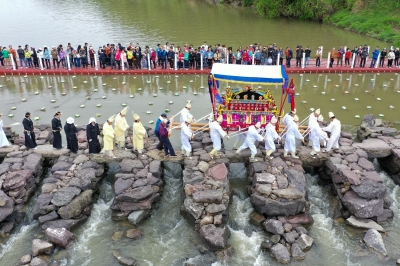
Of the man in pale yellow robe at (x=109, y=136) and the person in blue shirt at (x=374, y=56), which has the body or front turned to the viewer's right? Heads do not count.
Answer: the man in pale yellow robe

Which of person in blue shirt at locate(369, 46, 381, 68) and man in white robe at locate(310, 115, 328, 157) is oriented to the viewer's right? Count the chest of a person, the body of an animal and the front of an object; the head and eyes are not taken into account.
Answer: the man in white robe

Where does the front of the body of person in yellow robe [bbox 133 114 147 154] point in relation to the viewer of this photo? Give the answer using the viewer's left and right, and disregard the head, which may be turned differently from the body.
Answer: facing to the right of the viewer

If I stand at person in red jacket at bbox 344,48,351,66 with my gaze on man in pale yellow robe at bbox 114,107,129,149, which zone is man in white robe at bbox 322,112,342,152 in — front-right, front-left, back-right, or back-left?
front-left

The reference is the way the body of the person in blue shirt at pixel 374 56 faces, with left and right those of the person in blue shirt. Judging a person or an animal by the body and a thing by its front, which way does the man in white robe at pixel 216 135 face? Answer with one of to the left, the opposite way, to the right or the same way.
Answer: to the left

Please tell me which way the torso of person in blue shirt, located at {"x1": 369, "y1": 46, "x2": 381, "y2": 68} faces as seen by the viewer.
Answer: toward the camera

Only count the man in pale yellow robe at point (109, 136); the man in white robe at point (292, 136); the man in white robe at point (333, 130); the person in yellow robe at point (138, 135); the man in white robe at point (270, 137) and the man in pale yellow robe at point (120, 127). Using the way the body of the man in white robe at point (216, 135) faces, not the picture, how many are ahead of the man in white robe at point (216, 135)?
3

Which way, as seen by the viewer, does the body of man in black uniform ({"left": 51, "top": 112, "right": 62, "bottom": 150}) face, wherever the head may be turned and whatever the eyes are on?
to the viewer's right

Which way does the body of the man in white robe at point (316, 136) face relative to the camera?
to the viewer's right

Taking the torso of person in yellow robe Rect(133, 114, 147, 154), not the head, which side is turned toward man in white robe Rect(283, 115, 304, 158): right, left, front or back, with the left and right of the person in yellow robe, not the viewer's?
front

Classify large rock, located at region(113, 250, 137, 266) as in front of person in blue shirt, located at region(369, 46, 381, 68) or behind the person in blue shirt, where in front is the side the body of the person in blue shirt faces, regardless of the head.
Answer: in front

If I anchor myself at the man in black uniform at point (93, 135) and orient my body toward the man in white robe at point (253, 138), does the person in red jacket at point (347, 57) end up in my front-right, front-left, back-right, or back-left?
front-left
